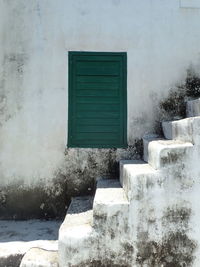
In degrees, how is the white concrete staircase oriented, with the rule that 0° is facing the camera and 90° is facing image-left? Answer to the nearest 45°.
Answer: approximately 90°

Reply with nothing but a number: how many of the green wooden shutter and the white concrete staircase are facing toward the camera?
1

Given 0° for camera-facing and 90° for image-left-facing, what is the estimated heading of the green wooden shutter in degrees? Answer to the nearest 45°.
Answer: approximately 0°

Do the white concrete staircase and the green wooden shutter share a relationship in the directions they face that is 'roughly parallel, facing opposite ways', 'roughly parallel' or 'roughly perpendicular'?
roughly perpendicular

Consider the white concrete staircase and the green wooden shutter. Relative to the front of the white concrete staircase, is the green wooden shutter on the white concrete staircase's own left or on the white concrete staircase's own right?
on the white concrete staircase's own right
